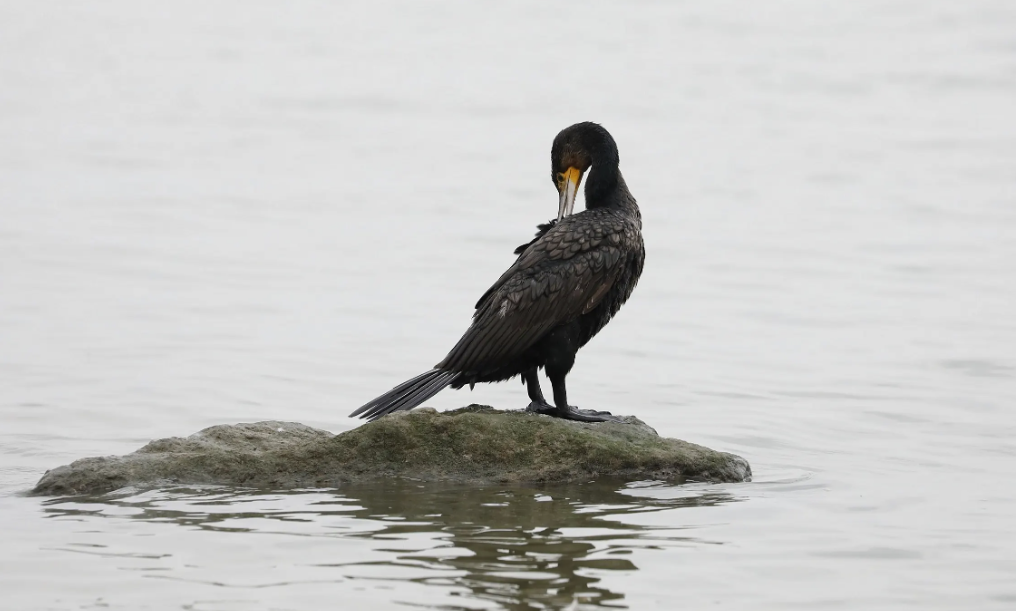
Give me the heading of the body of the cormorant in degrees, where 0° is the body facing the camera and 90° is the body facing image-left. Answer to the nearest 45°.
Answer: approximately 270°
